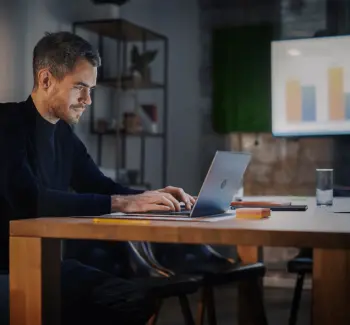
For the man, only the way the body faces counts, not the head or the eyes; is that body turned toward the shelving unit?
no

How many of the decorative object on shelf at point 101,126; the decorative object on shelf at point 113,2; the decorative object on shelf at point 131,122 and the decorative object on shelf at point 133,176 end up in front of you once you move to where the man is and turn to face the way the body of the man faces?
0

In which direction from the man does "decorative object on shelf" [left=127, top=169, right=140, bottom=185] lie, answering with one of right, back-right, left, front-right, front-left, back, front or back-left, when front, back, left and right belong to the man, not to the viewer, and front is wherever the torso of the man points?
back-left

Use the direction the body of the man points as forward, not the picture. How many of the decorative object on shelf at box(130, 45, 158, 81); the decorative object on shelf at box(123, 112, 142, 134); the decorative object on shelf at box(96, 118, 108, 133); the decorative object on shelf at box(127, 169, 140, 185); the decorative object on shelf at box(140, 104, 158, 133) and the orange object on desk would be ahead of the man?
1

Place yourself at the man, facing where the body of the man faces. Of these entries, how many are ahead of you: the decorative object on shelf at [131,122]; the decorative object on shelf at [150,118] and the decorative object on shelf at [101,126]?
0

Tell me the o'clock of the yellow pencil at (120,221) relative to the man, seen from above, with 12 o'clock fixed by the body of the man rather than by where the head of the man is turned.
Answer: The yellow pencil is roughly at 1 o'clock from the man.

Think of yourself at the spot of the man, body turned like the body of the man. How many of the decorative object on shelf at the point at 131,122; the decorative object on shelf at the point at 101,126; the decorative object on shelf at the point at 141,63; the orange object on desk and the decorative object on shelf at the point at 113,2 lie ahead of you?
1

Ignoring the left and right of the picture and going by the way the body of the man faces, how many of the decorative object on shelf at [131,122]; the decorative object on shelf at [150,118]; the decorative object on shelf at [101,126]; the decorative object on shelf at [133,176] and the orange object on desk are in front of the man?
1

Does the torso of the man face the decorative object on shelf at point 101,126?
no

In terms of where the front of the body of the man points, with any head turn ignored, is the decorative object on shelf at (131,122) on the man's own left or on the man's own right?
on the man's own left

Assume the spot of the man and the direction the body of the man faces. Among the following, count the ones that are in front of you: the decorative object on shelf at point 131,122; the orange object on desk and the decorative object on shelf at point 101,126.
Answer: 1

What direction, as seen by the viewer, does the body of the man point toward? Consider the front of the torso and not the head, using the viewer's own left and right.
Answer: facing the viewer and to the right of the viewer

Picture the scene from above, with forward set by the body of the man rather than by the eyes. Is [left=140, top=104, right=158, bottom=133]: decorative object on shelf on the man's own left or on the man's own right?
on the man's own left
